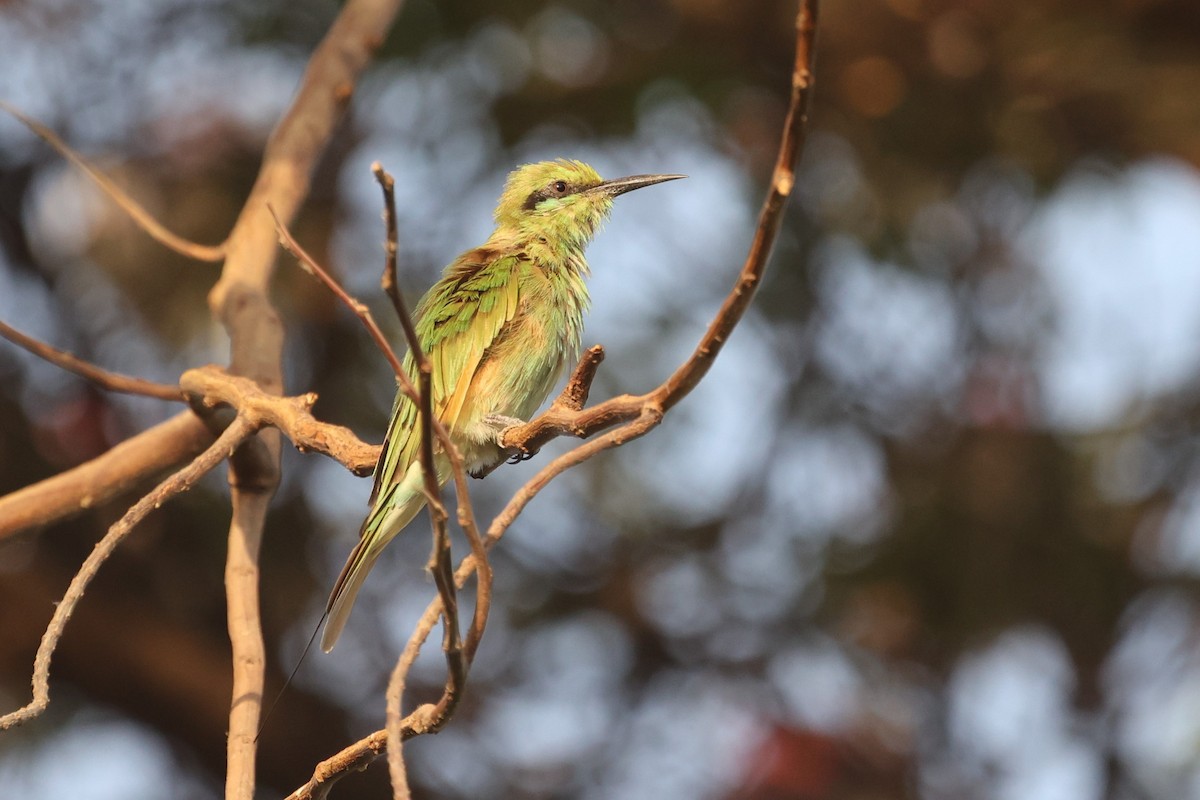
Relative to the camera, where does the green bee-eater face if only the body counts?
to the viewer's right

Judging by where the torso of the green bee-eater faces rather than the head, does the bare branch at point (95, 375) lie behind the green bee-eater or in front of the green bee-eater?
behind

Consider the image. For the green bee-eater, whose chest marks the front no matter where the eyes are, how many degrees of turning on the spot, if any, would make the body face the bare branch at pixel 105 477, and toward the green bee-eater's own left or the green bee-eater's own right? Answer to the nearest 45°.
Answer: approximately 180°
